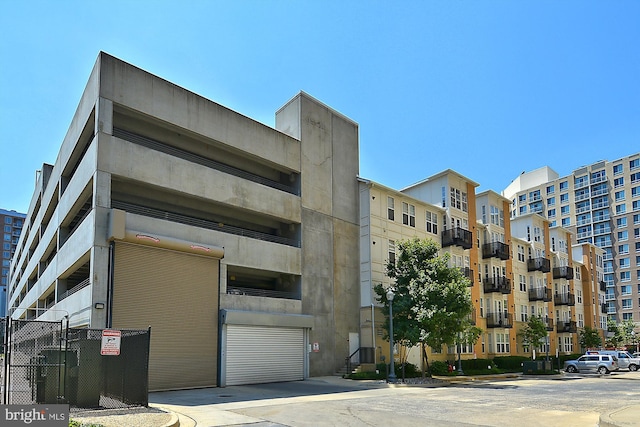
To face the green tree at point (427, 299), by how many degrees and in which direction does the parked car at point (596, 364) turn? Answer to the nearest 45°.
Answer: approximately 45° to its left

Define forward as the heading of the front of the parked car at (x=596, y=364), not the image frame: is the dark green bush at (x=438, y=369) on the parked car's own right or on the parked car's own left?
on the parked car's own left

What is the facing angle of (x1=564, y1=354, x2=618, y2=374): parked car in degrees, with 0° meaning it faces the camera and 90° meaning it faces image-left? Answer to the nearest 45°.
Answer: approximately 90°
